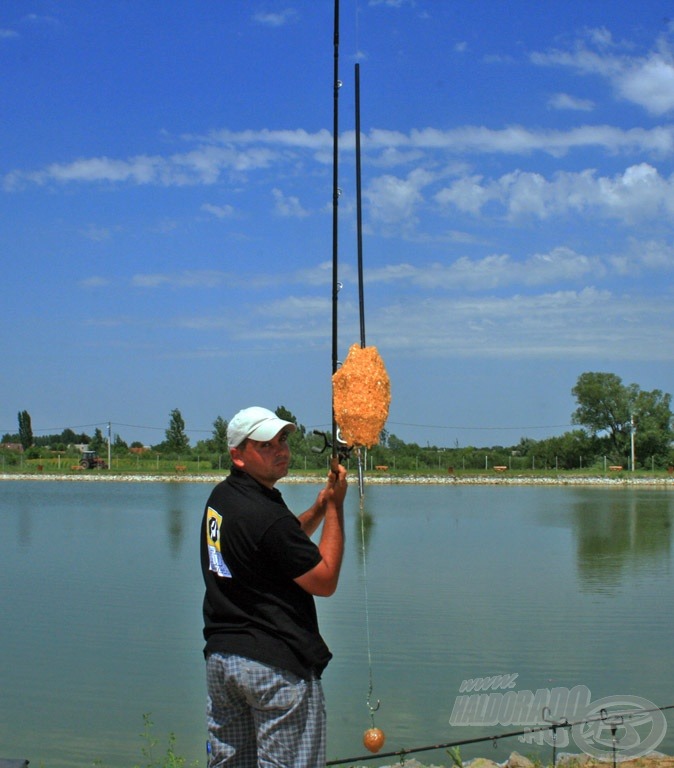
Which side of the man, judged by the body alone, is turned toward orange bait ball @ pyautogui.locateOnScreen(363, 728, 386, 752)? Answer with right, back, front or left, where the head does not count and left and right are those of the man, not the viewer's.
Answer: front

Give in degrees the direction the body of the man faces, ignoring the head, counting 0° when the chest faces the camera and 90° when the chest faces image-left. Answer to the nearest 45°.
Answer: approximately 225°
